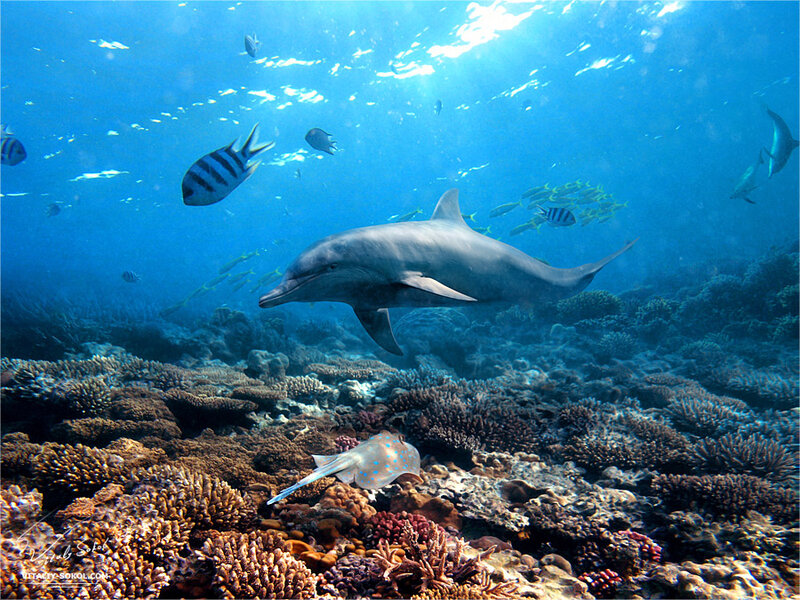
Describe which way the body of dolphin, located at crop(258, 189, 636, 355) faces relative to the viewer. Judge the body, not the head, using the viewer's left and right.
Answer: facing to the left of the viewer

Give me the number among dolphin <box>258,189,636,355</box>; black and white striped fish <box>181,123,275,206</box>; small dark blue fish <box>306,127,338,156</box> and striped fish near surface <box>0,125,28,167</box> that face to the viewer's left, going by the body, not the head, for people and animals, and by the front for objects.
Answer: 3

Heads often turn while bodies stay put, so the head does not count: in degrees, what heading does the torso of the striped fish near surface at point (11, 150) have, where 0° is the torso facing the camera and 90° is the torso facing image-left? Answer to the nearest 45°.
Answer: approximately 270°

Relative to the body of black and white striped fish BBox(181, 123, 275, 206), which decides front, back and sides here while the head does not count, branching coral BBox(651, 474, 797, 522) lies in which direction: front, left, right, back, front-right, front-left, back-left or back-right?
back-left

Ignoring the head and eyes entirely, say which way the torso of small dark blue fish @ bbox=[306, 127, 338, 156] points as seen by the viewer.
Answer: to the viewer's left

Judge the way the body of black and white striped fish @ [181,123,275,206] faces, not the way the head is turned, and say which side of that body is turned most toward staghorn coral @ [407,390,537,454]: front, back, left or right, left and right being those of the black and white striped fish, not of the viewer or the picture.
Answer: back

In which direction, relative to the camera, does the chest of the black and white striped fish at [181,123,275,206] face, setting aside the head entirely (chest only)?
to the viewer's left
